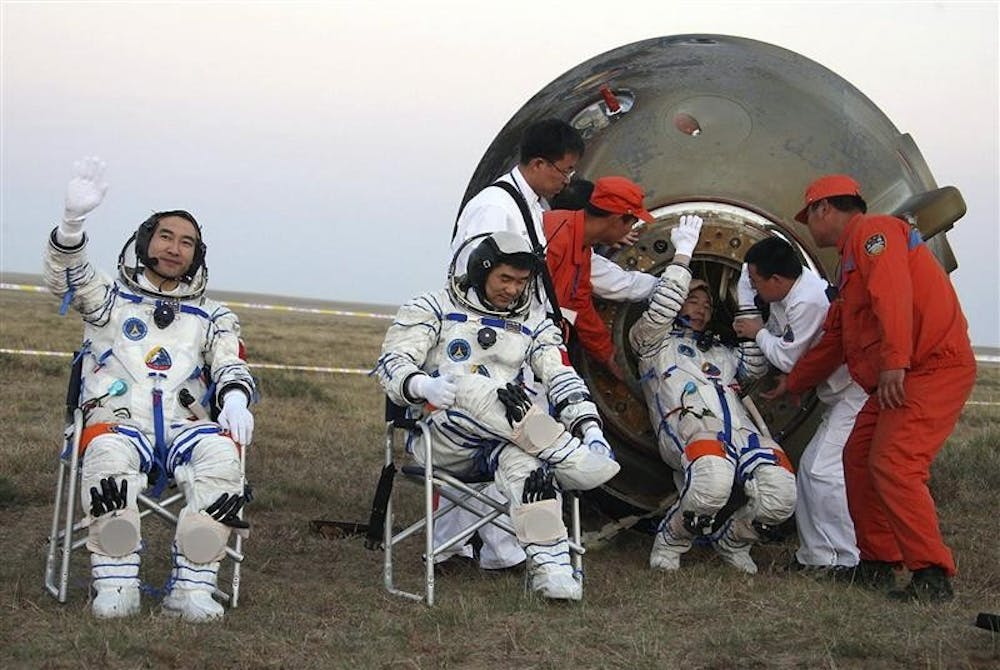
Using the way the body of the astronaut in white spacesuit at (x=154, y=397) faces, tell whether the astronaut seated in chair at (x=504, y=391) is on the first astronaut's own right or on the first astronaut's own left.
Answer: on the first astronaut's own left

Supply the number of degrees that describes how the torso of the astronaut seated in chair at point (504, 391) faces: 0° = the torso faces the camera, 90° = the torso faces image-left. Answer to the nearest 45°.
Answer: approximately 315°

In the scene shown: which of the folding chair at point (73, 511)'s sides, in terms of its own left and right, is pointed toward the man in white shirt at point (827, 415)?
left

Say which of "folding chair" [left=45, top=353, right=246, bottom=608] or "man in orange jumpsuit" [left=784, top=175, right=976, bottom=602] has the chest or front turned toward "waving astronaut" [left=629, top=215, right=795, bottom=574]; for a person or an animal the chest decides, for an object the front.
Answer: the man in orange jumpsuit

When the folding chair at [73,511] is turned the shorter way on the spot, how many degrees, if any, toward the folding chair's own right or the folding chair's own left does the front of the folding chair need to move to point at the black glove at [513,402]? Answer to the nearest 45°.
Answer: approximately 90° to the folding chair's own left

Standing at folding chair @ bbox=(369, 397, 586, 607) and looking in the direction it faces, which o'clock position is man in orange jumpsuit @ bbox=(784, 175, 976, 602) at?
The man in orange jumpsuit is roughly at 10 o'clock from the folding chair.

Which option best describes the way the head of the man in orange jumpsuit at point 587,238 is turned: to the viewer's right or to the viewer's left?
to the viewer's right

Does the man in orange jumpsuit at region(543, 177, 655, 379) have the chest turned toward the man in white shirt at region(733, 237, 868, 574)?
yes

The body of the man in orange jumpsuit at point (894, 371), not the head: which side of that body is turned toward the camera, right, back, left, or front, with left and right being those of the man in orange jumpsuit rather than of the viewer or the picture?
left

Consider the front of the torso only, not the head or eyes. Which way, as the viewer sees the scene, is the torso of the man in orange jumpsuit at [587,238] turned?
to the viewer's right
